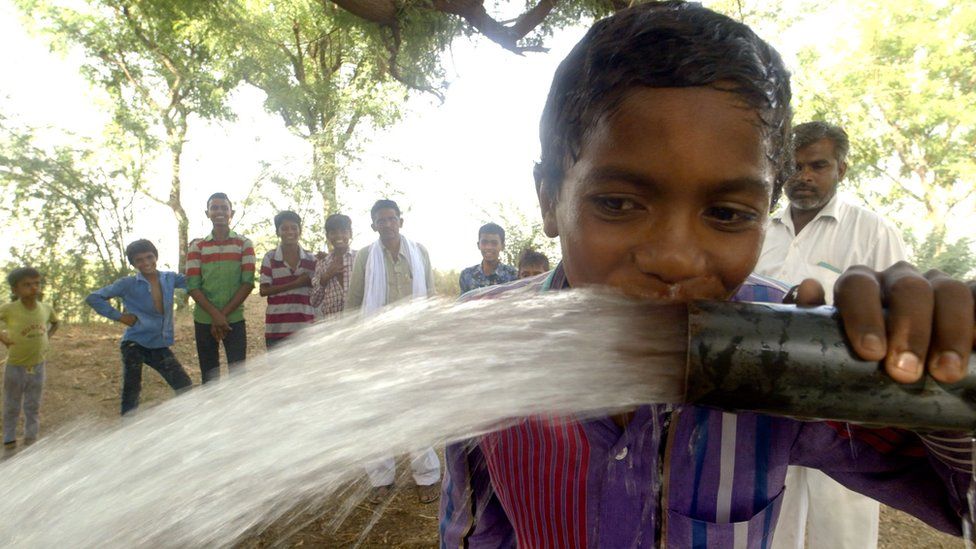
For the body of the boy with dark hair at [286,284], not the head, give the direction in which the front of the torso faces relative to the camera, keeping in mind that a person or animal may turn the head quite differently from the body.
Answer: toward the camera

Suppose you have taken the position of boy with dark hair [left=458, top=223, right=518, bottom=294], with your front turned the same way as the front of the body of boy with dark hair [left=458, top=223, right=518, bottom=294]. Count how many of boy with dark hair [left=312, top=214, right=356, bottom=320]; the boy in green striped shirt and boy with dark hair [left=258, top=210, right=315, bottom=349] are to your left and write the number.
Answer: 0

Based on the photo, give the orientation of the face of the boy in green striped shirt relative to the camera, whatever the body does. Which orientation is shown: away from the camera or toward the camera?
toward the camera

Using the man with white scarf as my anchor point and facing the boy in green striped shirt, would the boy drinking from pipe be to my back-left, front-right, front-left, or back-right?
back-left

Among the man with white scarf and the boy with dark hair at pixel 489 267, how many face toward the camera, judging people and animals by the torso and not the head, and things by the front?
2

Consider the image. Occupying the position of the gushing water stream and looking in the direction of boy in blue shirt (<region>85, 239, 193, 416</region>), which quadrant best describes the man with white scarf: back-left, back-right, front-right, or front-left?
front-right

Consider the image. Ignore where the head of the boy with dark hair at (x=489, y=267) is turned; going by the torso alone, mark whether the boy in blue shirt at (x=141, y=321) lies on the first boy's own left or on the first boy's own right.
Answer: on the first boy's own right

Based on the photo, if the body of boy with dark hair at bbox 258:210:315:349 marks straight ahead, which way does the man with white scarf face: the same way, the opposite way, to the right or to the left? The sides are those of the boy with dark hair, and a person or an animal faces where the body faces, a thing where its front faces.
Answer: the same way

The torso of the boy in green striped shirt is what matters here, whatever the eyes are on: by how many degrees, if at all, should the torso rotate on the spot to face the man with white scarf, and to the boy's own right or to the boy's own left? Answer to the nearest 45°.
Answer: approximately 45° to the boy's own left

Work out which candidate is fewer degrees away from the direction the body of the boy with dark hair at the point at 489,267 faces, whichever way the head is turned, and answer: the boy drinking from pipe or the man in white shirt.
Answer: the boy drinking from pipe

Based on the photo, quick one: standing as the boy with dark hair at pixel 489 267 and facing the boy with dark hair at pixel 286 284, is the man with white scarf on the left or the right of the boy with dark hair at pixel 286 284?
left

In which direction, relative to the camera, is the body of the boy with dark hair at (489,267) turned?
toward the camera

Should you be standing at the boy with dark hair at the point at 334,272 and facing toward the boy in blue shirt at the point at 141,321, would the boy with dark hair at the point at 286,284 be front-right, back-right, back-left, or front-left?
front-right
